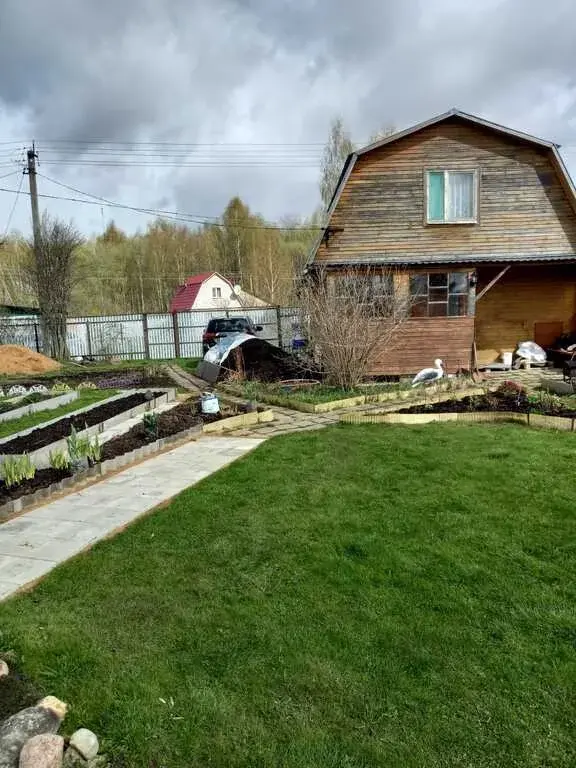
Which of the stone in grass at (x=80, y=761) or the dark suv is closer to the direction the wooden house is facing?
the stone in grass

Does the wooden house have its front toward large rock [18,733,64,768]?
yes

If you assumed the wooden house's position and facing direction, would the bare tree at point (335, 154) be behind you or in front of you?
behind

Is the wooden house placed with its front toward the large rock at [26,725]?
yes

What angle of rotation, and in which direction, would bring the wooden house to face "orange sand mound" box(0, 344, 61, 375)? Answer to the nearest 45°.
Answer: approximately 90° to its right

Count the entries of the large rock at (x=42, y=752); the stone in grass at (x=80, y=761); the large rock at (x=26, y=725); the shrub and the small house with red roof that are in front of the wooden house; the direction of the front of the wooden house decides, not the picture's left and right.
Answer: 4

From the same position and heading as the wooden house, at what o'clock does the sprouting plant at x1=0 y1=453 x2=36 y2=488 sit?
The sprouting plant is roughly at 1 o'clock from the wooden house.

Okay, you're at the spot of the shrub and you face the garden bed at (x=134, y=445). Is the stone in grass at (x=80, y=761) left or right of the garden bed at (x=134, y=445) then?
left

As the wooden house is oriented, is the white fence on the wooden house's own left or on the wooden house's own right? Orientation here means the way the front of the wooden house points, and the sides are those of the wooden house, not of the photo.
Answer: on the wooden house's own right

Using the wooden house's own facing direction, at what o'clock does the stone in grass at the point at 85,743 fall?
The stone in grass is roughly at 12 o'clock from the wooden house.

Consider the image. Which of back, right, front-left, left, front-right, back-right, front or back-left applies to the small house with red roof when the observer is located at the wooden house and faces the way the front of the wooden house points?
back-right

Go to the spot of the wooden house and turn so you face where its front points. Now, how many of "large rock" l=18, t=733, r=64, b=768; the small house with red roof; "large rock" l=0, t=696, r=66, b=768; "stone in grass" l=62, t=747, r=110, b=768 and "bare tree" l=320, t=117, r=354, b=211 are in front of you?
3

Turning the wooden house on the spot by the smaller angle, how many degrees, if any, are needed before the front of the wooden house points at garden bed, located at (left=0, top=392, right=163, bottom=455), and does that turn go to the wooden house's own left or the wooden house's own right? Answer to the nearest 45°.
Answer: approximately 45° to the wooden house's own right

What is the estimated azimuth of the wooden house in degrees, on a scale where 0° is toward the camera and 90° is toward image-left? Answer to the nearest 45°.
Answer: approximately 0°

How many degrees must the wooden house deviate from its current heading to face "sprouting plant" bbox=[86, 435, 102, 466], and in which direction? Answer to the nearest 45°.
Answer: approximately 45° to its right

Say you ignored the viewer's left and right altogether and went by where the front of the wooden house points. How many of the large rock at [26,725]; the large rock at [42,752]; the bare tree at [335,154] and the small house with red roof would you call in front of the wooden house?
2
